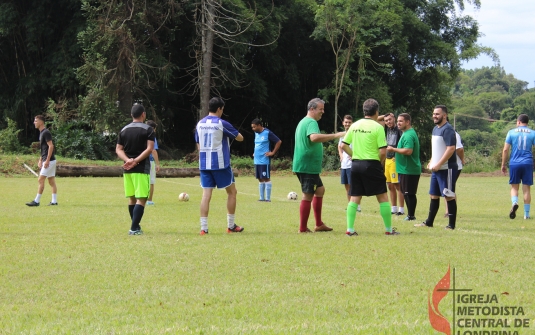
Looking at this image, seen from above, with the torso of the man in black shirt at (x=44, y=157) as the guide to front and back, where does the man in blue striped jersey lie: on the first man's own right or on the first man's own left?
on the first man's own left

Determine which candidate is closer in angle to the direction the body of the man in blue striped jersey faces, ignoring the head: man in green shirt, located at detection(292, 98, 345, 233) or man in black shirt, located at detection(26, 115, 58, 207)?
the man in green shirt

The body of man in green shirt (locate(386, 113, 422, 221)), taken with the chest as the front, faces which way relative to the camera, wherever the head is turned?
to the viewer's left

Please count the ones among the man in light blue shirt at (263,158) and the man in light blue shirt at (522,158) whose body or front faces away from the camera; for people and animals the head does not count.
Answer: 1

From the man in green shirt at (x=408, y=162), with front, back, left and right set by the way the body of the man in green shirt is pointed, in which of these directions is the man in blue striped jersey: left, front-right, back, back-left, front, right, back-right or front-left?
front-left

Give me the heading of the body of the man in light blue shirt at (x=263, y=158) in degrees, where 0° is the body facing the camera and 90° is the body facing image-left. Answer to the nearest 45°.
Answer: approximately 45°

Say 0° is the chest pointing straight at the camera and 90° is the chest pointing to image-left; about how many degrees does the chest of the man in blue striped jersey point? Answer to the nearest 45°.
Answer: approximately 225°

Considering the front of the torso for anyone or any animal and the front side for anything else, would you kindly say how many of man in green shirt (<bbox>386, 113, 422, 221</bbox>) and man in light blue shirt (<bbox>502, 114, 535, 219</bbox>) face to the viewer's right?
0

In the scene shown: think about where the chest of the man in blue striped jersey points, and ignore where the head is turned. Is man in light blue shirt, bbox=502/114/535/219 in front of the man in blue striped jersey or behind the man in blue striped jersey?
in front

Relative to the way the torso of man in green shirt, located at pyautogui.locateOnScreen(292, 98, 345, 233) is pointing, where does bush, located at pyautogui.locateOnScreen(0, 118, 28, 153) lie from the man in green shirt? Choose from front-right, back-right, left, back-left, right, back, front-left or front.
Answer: back-left

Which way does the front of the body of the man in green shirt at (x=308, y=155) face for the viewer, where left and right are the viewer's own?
facing to the right of the viewer

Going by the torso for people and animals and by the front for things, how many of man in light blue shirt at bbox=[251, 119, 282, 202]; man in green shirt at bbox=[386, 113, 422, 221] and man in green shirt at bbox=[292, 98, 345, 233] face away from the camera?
0

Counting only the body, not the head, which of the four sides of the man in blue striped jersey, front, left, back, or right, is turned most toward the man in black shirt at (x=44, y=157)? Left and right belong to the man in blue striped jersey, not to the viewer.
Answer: left

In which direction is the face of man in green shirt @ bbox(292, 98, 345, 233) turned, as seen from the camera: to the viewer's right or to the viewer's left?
to the viewer's right

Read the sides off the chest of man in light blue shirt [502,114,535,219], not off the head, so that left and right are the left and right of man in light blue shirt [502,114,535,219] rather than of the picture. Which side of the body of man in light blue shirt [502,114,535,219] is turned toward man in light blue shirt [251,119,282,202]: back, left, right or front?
left

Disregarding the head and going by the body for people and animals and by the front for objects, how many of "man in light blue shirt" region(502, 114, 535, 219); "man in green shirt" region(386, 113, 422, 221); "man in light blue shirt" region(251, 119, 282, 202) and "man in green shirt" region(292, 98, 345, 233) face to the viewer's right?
1

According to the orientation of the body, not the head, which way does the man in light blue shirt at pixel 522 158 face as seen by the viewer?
away from the camera
